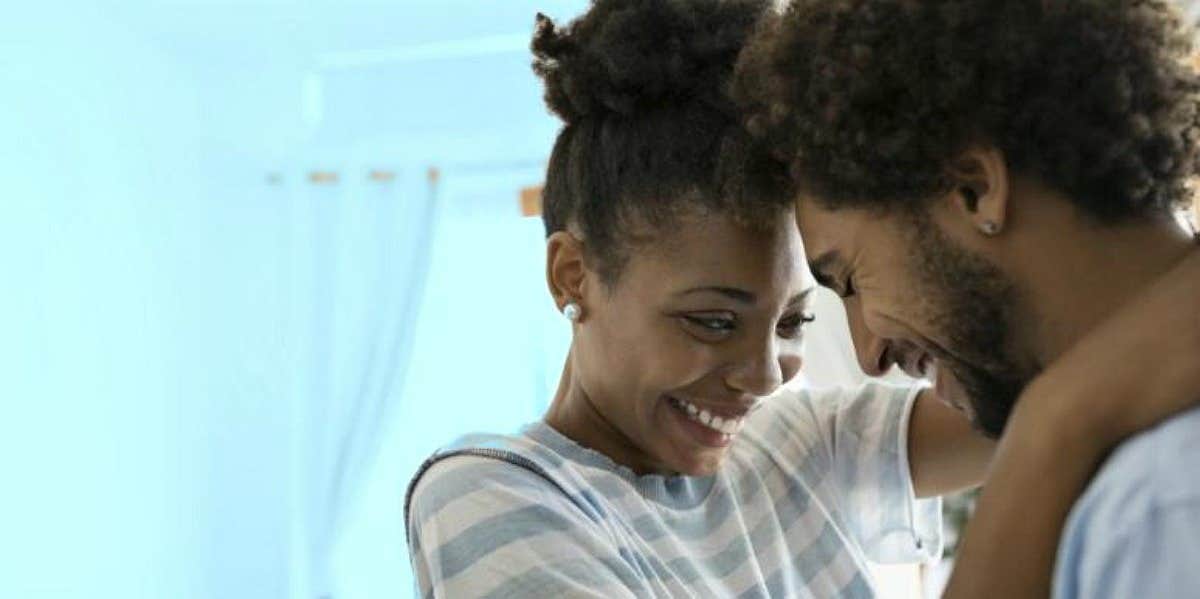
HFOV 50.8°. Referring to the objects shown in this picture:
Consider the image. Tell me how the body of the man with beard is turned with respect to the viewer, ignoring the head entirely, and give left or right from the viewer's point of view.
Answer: facing to the left of the viewer

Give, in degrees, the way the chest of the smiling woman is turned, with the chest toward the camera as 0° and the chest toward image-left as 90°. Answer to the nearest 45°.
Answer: approximately 315°

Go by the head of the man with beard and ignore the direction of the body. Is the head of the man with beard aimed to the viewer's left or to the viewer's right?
to the viewer's left

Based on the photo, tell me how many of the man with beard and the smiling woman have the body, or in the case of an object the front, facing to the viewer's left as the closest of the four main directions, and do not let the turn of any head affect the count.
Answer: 1
